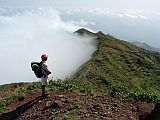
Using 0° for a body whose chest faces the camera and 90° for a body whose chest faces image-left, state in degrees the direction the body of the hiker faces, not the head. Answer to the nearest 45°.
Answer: approximately 270°
